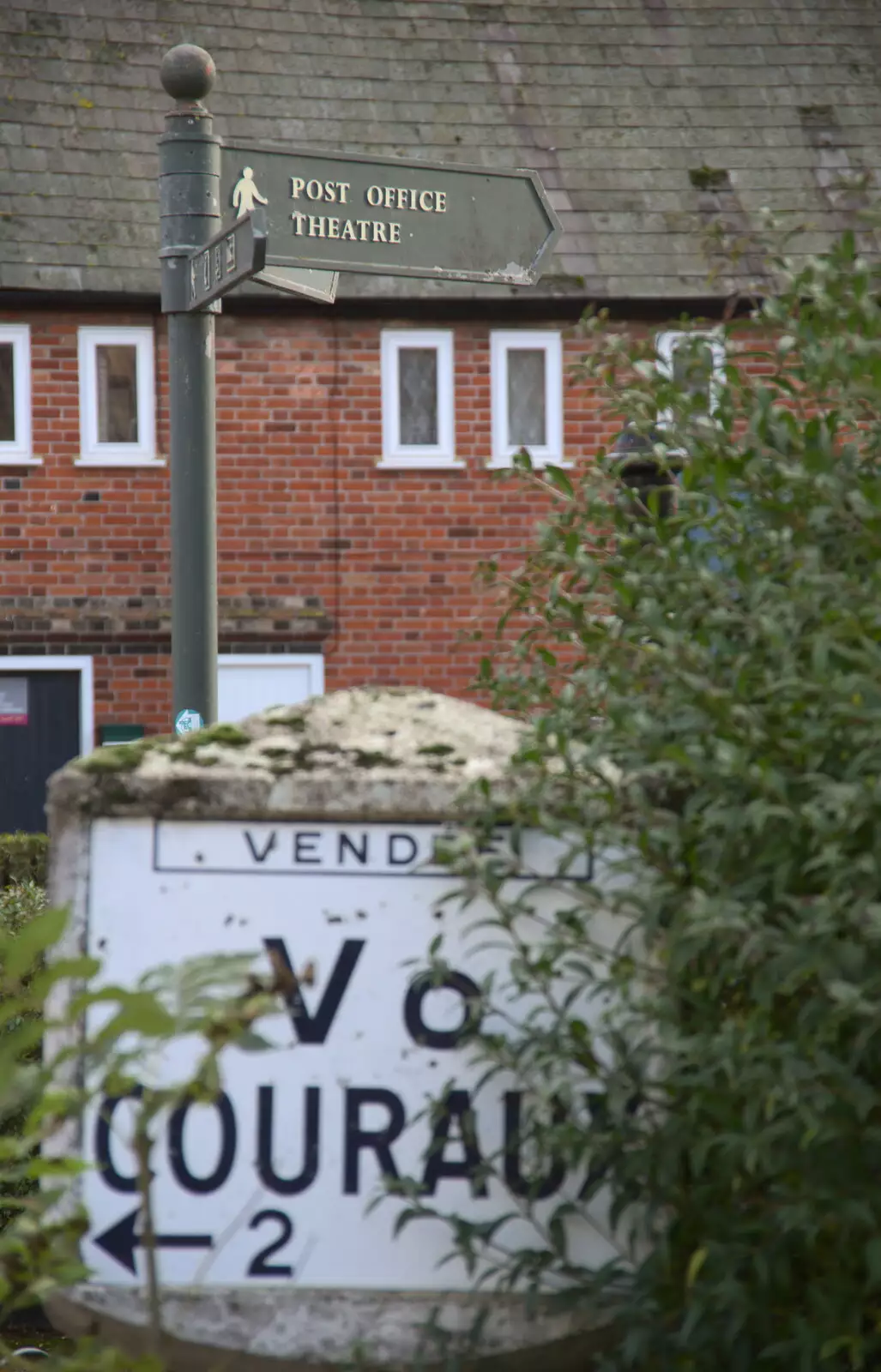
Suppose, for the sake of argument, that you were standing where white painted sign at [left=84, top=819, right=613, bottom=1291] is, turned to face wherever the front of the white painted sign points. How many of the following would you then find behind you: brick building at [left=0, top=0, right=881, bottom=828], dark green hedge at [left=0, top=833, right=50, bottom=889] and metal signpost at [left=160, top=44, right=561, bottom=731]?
3

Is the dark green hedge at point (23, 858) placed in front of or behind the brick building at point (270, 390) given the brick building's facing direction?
in front

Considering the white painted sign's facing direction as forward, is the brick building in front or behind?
behind

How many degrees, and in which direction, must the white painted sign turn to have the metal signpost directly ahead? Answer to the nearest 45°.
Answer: approximately 180°

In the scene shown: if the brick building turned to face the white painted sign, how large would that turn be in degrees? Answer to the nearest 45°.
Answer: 0° — it already faces it

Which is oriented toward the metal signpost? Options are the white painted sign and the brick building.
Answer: the brick building

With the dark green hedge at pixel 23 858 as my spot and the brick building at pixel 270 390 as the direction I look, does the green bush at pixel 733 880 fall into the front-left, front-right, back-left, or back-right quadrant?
back-right

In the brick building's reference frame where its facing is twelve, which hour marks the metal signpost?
The metal signpost is roughly at 12 o'clock from the brick building.

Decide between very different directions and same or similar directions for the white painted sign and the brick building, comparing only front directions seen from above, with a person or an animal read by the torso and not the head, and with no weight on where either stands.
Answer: same or similar directions

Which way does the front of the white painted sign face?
toward the camera

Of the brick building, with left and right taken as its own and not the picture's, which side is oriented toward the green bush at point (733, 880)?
front

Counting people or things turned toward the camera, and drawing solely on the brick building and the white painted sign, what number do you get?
2

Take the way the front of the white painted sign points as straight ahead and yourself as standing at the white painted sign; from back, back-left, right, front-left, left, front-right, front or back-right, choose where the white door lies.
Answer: back

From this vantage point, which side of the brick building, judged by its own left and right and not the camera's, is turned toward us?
front

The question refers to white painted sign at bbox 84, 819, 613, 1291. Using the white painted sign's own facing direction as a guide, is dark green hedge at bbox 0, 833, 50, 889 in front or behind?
behind
